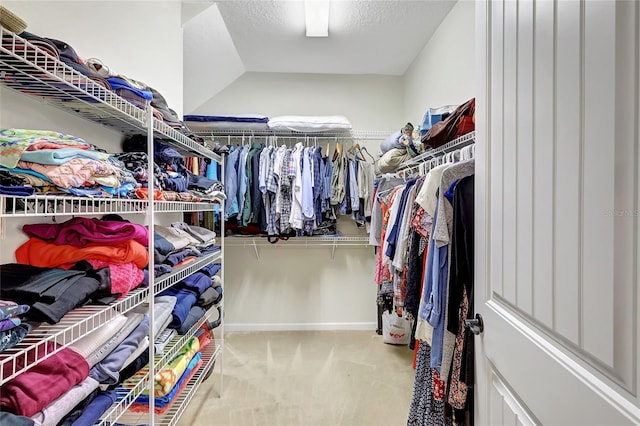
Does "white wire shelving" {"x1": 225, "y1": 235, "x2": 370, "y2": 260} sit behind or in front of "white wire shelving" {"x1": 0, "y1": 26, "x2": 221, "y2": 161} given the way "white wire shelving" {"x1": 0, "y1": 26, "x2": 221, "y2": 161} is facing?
in front

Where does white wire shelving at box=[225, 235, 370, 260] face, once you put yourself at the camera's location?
facing the viewer

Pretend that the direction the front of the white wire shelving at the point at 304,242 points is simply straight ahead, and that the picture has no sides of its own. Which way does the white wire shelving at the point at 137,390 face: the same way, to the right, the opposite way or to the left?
to the left

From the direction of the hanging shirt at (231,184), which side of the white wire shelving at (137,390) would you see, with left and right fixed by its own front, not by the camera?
left

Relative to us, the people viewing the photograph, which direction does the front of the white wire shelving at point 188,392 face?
facing to the right of the viewer

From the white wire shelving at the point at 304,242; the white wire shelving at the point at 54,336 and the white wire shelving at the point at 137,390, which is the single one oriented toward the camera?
the white wire shelving at the point at 304,242

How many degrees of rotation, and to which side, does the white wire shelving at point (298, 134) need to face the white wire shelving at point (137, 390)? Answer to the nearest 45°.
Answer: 0° — it already faces it

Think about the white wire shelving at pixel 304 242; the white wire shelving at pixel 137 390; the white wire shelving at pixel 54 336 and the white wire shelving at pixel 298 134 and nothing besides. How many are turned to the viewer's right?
2

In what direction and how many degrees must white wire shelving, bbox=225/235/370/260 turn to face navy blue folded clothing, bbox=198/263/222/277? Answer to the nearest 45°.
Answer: approximately 45° to its right

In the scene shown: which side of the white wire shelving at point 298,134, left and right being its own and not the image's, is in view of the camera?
front

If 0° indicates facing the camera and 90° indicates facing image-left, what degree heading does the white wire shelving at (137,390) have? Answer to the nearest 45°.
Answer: approximately 270°

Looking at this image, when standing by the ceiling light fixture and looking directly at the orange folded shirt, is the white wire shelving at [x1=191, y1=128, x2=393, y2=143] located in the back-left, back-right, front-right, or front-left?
back-right

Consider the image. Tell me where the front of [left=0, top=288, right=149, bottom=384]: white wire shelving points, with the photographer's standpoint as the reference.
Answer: facing to the right of the viewer

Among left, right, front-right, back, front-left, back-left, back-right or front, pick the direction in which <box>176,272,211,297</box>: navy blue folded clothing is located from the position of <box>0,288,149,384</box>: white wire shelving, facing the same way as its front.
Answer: front-left

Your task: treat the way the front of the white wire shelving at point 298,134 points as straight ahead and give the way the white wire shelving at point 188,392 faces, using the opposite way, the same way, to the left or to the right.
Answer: to the left

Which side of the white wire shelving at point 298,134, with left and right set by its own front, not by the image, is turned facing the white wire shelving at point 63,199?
front
